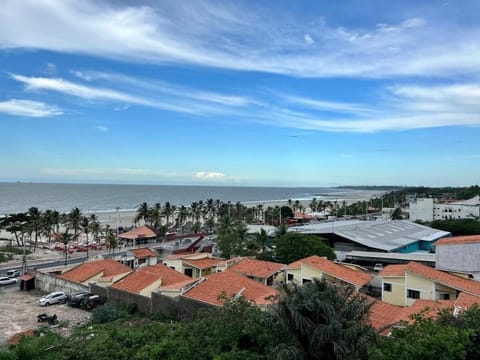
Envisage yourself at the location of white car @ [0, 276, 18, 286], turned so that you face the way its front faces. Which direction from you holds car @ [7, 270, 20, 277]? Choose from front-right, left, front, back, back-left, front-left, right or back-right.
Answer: left

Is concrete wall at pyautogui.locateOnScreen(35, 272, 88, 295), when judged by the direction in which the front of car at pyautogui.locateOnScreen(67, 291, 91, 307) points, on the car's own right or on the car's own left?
on the car's own right

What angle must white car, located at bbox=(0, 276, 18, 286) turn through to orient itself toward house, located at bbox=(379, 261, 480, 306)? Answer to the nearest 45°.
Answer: approximately 45° to its right

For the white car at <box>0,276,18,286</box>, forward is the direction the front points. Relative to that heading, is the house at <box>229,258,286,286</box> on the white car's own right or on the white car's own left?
on the white car's own right

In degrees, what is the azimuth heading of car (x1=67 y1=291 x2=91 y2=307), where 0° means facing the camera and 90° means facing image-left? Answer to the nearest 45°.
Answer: approximately 45°

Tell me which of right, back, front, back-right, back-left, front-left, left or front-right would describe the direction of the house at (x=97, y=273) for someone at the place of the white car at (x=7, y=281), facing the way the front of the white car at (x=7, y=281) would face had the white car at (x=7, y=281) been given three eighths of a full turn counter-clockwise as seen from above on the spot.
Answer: back

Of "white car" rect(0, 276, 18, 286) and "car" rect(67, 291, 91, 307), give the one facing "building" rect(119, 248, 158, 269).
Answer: the white car

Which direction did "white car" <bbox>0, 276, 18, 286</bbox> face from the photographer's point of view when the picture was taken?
facing to the right of the viewer
